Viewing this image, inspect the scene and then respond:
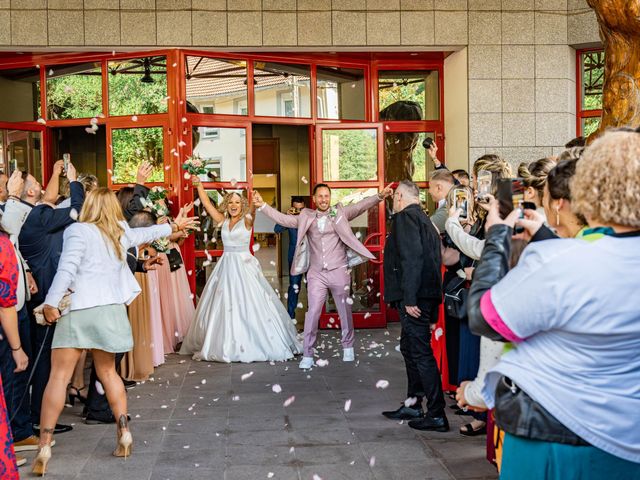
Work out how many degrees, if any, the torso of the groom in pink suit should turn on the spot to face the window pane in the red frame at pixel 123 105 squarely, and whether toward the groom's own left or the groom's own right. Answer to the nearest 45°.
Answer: approximately 135° to the groom's own right

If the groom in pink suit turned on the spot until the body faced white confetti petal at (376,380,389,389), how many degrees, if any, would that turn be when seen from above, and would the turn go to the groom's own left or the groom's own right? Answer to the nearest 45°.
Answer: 0° — they already face it

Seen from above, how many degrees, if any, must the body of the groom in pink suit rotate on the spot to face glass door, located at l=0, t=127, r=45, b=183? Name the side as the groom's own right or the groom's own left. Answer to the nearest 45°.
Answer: approximately 135° to the groom's own right

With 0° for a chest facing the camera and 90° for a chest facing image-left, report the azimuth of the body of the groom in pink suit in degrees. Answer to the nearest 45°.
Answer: approximately 0°

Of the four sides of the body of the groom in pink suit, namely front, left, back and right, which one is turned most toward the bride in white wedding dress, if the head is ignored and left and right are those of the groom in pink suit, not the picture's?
right
